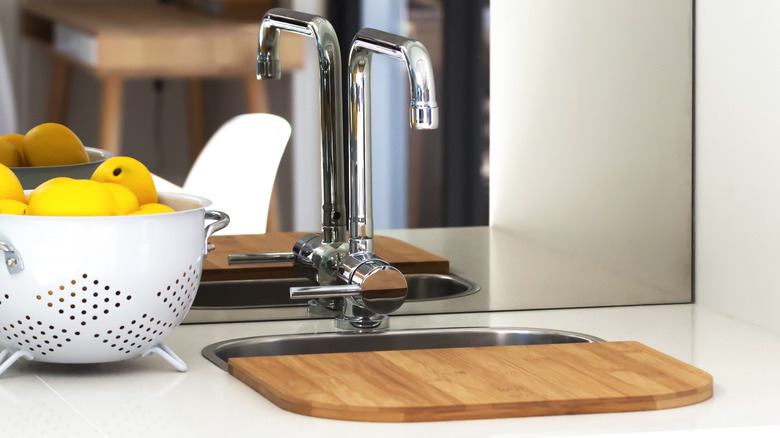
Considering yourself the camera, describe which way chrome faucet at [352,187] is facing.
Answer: facing the viewer and to the right of the viewer

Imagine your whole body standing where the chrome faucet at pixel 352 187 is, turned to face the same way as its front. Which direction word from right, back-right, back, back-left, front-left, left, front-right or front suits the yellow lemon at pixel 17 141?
back-right

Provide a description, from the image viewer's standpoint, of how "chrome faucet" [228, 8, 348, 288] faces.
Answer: facing away from the viewer and to the left of the viewer
